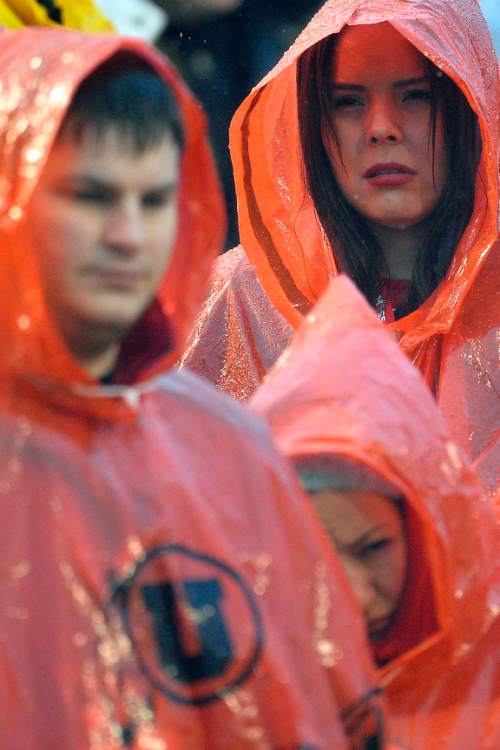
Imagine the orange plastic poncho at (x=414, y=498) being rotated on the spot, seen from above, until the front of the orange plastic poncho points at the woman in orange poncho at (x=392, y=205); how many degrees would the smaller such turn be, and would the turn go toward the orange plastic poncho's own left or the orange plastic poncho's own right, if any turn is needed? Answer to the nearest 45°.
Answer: approximately 135° to the orange plastic poncho's own right

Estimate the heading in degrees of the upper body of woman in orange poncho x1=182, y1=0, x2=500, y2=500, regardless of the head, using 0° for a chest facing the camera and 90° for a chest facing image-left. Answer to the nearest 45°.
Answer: approximately 0°

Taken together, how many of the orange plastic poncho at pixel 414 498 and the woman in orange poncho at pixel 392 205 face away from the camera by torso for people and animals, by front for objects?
0

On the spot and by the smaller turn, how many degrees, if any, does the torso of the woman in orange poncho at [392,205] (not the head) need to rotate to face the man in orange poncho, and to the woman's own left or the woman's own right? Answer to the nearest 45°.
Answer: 0° — they already face them

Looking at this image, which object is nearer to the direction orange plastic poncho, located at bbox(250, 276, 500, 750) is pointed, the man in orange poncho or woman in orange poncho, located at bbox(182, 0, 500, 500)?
the man in orange poncho

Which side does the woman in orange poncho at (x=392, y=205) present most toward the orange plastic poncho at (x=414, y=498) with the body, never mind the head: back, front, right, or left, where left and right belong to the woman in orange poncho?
front

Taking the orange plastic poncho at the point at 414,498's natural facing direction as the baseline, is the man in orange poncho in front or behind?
in front
